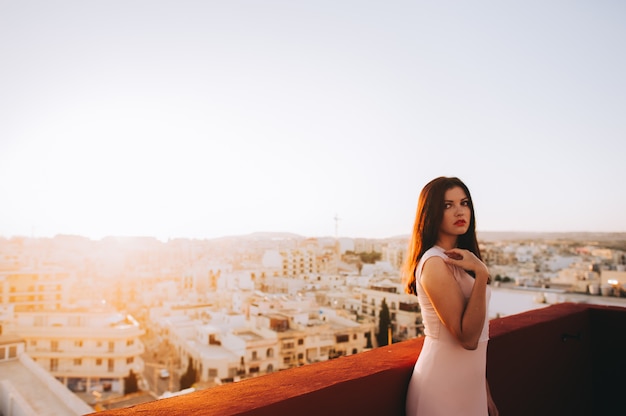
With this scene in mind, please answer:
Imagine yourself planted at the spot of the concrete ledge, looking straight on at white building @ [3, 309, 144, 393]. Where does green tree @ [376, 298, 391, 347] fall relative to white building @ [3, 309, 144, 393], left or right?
right

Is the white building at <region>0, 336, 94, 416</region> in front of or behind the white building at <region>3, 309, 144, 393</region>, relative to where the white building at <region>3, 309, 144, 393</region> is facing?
in front

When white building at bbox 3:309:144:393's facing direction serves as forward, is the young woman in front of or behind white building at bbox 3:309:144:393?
in front

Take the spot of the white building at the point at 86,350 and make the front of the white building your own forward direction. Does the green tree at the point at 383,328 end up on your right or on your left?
on your left

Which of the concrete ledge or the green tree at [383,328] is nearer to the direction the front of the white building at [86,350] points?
the concrete ledge

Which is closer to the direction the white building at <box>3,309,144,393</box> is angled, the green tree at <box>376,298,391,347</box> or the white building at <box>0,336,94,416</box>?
the white building

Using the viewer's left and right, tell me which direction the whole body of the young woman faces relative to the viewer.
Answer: facing the viewer and to the right of the viewer

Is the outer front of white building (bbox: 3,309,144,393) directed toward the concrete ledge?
yes

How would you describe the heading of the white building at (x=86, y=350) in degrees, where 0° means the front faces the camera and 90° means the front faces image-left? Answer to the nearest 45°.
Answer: approximately 0°

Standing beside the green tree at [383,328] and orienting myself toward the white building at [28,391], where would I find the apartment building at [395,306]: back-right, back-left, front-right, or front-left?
back-right

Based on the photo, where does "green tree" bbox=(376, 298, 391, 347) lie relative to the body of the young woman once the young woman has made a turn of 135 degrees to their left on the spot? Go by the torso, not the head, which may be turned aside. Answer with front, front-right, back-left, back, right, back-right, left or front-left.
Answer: front
